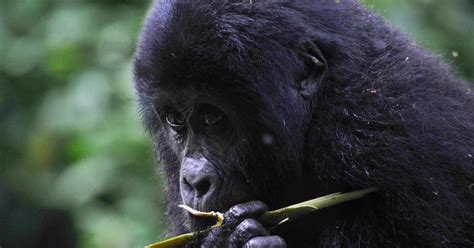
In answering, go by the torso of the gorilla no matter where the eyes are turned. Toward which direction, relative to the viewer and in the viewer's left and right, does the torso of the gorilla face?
facing the viewer and to the left of the viewer
